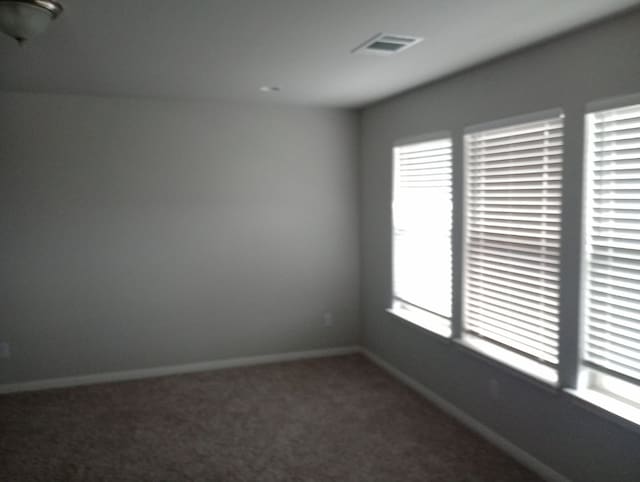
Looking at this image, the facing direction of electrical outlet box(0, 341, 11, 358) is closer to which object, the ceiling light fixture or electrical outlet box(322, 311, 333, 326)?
the ceiling light fixture

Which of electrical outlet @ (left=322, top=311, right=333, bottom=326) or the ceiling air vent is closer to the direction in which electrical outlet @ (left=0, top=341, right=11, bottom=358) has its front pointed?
the ceiling air vent

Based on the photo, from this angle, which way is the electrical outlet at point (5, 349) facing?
toward the camera

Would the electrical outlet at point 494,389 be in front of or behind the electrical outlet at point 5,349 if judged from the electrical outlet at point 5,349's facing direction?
in front

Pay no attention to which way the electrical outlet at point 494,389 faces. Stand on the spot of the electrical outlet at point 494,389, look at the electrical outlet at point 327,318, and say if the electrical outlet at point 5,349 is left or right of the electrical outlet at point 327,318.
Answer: left

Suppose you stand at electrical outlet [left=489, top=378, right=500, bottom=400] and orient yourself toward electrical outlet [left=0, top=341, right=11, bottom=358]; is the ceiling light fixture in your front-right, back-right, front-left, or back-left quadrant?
front-left

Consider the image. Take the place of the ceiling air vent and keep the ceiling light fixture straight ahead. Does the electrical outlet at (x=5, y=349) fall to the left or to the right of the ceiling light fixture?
right

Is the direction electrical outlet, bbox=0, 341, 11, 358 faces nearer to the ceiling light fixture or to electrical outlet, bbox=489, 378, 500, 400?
the ceiling light fixture

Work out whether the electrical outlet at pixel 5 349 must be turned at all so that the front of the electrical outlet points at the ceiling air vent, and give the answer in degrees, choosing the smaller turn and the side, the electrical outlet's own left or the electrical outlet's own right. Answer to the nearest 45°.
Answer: approximately 45° to the electrical outlet's own left

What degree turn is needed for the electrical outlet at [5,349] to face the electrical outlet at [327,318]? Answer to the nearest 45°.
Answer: approximately 90° to its left

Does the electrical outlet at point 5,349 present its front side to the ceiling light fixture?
yes
